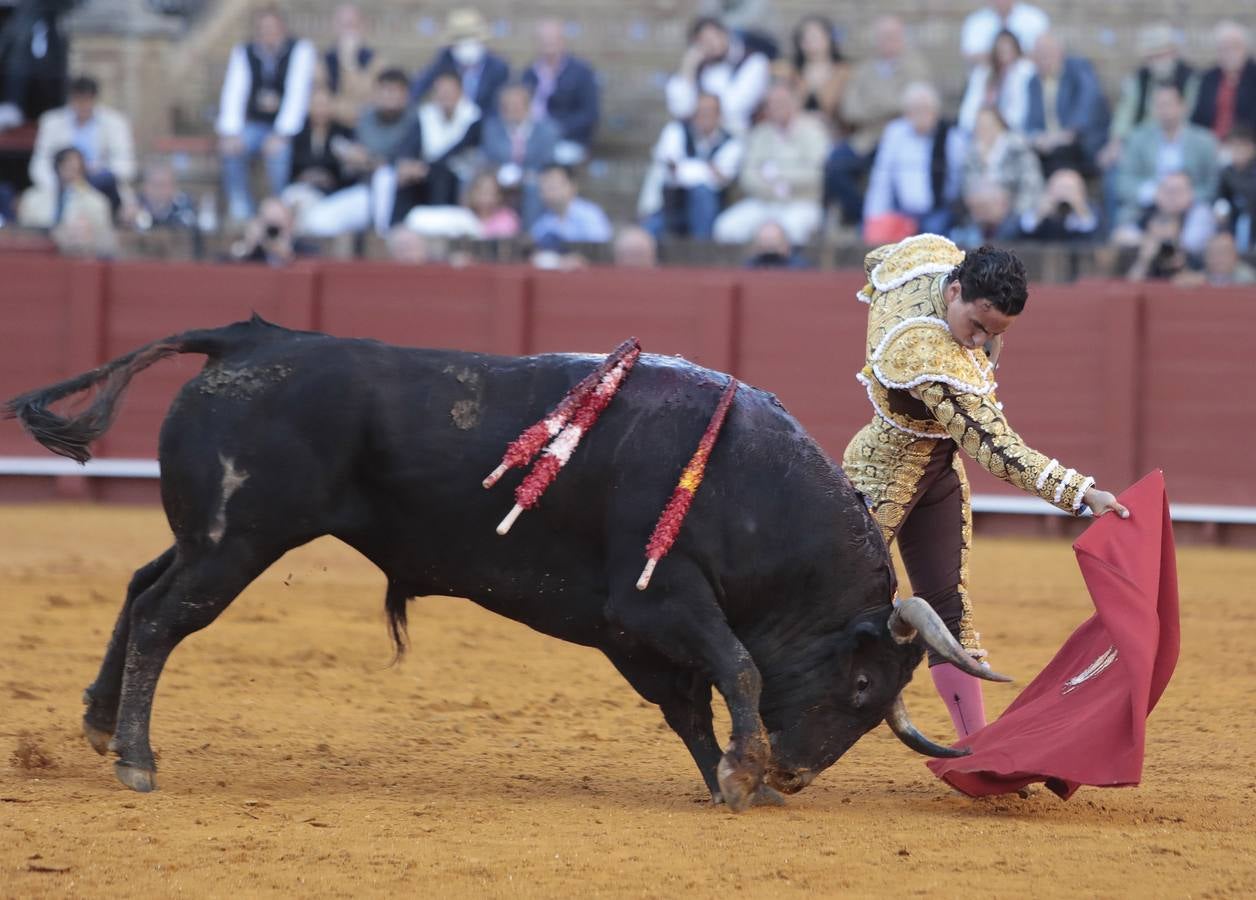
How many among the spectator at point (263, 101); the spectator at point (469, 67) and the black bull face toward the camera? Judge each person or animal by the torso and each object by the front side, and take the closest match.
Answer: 2

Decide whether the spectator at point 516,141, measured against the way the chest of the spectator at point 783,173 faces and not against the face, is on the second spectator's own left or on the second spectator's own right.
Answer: on the second spectator's own right

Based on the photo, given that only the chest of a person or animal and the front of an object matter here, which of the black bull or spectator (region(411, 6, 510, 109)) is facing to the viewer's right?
the black bull

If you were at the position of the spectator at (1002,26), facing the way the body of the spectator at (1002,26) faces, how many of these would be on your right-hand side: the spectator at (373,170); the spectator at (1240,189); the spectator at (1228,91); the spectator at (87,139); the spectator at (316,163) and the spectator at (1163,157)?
3

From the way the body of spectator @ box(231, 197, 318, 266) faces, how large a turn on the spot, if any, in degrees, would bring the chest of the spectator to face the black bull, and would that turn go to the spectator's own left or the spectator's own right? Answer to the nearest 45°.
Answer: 0° — they already face it

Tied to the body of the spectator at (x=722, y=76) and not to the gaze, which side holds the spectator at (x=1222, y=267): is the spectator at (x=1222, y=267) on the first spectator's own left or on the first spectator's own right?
on the first spectator's own left

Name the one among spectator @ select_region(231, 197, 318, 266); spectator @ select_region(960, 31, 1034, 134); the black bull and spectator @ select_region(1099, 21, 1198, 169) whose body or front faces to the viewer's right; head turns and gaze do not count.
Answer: the black bull

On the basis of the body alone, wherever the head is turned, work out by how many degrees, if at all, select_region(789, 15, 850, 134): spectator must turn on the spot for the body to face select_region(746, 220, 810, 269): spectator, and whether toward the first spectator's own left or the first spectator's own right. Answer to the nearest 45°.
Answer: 0° — they already face them
